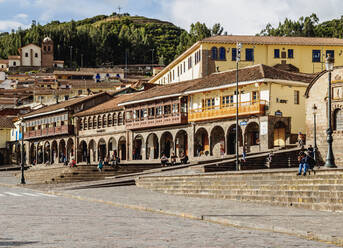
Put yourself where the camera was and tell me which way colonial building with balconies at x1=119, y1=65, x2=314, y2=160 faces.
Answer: facing the viewer and to the left of the viewer

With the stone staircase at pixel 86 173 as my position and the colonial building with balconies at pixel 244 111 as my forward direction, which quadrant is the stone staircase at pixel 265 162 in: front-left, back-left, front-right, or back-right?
front-right

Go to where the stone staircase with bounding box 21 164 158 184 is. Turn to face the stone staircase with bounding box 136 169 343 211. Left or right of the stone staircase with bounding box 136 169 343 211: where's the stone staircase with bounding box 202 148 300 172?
left

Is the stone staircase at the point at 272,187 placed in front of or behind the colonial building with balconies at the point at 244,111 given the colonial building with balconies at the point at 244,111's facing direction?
in front

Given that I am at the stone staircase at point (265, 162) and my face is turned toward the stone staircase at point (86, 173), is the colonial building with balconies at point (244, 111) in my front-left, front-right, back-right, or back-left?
front-right

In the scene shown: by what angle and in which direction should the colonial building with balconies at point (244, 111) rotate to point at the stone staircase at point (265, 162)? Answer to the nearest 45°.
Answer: approximately 45° to its left

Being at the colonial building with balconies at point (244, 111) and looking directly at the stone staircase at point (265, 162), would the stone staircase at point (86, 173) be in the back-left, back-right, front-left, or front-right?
front-right

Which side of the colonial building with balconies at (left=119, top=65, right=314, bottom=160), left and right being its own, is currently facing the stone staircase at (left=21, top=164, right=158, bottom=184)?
front
